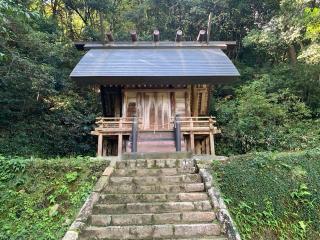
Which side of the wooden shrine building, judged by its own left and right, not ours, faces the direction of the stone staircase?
front

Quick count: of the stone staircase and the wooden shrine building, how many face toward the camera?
2

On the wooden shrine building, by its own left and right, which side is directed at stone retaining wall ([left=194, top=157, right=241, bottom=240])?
front

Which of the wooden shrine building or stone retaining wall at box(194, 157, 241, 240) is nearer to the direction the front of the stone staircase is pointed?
the stone retaining wall

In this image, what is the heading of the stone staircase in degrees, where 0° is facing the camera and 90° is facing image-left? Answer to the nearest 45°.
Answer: approximately 0°

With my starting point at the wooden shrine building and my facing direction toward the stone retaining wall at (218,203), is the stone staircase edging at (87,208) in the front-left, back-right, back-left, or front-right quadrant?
front-right

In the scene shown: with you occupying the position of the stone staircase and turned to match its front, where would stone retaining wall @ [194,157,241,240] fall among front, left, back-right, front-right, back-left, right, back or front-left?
left

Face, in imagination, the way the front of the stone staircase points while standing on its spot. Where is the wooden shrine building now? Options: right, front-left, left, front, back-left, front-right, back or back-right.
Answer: back

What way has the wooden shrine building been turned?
toward the camera
